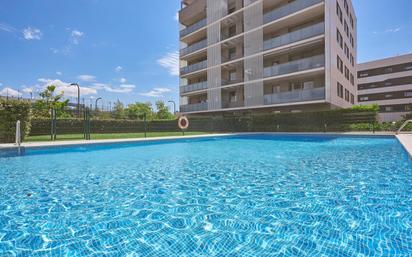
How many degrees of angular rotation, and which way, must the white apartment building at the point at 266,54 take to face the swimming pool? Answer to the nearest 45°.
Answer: approximately 45° to its left

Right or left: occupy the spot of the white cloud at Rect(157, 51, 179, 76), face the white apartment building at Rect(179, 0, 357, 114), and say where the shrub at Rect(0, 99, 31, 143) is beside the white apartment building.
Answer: right

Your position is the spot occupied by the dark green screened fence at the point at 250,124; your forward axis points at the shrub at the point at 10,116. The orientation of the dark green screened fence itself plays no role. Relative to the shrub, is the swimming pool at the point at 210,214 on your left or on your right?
left

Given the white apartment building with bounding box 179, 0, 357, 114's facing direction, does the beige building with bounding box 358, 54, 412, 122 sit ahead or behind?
behind

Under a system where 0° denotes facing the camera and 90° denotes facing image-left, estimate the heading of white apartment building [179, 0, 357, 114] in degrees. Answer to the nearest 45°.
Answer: approximately 45°

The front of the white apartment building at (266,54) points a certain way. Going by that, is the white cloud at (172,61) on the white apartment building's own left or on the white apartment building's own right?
on the white apartment building's own right
